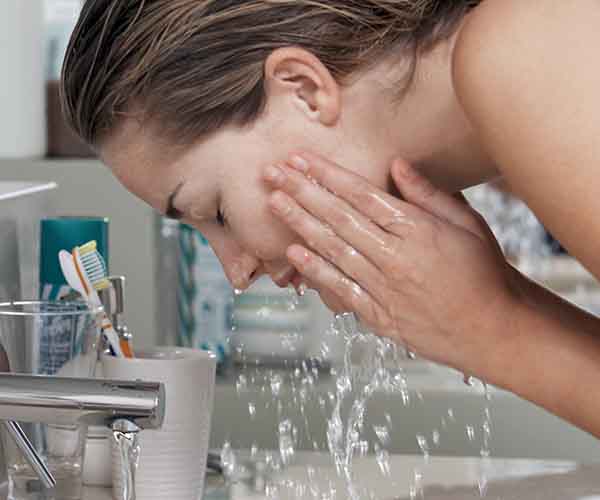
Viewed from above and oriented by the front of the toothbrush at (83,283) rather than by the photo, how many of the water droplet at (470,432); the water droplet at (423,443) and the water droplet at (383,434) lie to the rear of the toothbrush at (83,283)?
0

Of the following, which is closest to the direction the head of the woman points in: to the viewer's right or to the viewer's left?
to the viewer's left

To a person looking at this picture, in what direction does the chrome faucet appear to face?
facing to the right of the viewer

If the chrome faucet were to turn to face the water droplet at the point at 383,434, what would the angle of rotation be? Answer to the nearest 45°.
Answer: approximately 45° to its left

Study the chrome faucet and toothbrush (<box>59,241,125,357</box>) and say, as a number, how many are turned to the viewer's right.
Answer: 2

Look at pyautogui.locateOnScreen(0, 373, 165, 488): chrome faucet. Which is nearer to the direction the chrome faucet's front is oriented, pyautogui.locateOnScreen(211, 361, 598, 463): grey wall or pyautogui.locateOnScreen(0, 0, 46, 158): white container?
the grey wall
